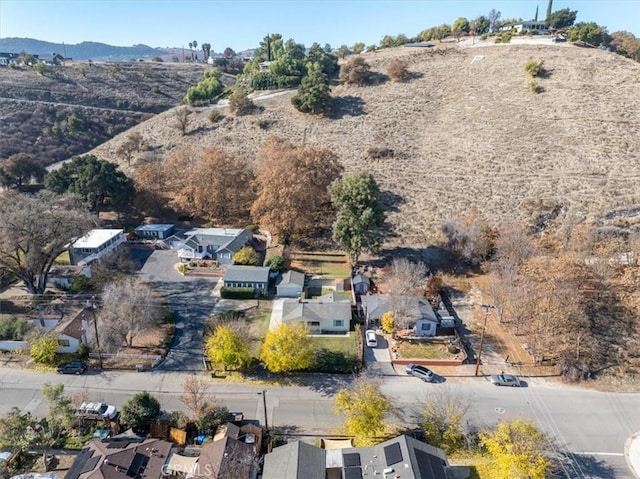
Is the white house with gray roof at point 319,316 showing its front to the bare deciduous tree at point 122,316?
no

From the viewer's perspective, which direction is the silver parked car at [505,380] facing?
to the viewer's left

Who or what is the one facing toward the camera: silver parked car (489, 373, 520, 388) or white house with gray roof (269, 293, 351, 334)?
the white house with gray roof

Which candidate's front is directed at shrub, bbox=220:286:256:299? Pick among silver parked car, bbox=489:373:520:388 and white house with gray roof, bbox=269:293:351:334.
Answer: the silver parked car

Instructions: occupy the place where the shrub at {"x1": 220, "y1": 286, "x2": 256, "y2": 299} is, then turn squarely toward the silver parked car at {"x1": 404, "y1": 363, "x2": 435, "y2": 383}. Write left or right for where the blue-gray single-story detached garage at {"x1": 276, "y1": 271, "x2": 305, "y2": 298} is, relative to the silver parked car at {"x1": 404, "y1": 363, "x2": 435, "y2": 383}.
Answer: left

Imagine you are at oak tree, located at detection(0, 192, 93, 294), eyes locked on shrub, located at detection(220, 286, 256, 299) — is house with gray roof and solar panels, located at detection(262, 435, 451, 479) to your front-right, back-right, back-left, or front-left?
front-right

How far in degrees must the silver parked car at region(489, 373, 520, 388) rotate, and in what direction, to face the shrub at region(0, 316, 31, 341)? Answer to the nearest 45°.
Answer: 0° — it already faces it

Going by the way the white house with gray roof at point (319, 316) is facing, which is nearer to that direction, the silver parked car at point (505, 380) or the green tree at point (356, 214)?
the silver parked car

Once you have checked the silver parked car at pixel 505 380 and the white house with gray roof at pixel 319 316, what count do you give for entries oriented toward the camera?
1

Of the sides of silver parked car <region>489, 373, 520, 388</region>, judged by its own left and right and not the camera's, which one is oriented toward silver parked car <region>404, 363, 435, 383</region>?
front

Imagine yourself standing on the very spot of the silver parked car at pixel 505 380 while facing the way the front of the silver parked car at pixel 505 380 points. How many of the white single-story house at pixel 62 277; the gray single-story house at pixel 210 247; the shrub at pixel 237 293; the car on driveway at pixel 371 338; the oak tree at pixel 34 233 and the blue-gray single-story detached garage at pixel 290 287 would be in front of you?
6

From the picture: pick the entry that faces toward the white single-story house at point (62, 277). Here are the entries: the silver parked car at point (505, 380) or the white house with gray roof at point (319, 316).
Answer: the silver parked car

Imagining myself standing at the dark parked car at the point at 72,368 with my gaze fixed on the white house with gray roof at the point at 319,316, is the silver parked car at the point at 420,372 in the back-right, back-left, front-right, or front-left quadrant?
front-right

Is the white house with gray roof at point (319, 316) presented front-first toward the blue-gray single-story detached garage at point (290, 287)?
no

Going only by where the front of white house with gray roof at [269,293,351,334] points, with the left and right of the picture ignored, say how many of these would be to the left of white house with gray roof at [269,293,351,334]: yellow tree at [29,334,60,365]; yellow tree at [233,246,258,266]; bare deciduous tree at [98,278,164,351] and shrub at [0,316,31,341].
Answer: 0

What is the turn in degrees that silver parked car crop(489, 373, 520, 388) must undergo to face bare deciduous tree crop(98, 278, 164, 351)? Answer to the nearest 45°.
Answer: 0° — it already faces it

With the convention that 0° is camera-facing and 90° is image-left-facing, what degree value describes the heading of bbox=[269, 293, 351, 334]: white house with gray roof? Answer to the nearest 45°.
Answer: approximately 0°

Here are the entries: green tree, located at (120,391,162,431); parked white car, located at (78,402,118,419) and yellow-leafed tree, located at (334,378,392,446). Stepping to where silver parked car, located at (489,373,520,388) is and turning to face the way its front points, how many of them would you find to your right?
0

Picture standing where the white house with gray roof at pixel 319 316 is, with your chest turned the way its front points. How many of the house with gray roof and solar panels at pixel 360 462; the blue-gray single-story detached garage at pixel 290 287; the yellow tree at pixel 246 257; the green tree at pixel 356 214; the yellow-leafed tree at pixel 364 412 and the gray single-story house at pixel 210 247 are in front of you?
2

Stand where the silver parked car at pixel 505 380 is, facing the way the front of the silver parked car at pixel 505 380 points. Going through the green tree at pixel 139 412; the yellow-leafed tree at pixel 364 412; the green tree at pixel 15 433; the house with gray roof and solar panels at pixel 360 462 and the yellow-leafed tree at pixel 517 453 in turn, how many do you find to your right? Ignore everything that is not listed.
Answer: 0

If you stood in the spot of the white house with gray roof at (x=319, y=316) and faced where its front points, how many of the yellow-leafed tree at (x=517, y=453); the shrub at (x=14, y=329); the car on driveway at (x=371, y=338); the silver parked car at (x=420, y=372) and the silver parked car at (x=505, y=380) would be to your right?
1
